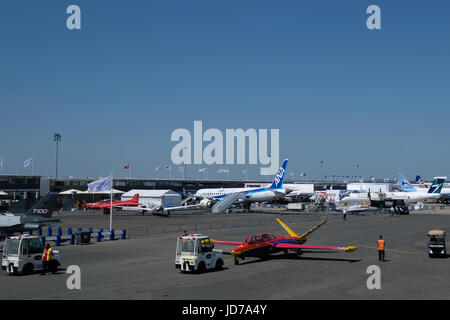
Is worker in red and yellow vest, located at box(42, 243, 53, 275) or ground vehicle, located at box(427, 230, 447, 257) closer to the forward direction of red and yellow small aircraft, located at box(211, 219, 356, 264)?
the worker in red and yellow vest

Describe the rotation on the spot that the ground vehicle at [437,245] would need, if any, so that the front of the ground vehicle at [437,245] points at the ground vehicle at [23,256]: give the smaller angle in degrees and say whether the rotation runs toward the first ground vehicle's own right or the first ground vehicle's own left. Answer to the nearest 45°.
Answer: approximately 45° to the first ground vehicle's own right

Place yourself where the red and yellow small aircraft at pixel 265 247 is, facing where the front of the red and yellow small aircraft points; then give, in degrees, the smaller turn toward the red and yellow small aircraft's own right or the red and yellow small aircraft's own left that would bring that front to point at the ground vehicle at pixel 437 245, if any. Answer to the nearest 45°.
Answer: approximately 135° to the red and yellow small aircraft's own left

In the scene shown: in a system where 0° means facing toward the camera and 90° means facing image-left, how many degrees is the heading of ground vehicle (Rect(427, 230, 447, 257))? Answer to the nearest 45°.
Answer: approximately 0°

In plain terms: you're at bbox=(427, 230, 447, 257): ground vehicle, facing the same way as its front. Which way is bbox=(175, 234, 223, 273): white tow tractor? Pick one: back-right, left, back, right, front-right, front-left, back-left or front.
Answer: front-right

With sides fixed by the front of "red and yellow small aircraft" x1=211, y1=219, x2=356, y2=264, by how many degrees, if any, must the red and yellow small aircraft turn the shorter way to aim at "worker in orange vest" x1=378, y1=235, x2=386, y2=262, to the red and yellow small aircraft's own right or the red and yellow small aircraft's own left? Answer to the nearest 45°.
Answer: approximately 135° to the red and yellow small aircraft's own left

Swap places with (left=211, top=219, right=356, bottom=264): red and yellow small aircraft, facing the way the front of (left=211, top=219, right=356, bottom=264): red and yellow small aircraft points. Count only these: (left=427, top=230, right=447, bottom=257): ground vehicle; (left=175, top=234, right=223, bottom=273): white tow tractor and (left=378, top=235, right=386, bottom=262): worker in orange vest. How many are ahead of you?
1

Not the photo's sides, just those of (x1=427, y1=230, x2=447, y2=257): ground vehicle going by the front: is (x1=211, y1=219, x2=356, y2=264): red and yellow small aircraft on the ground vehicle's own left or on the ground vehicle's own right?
on the ground vehicle's own right
